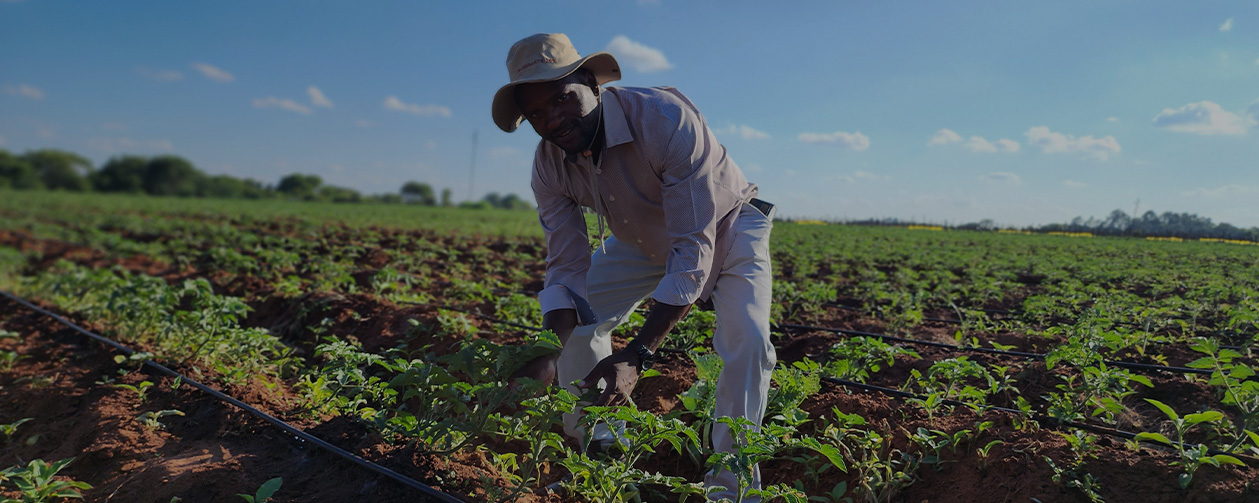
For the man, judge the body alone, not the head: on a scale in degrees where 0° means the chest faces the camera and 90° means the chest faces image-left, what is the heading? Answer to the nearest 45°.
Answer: approximately 45°

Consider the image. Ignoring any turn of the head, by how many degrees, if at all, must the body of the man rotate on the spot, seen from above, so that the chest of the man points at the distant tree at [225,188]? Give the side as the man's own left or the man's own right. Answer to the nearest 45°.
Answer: approximately 90° to the man's own right

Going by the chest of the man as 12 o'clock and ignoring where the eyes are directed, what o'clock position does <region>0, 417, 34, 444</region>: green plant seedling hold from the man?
The green plant seedling is roughly at 2 o'clock from the man.

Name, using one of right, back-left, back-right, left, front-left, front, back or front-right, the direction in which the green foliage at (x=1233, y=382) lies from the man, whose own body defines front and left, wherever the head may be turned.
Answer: back-left

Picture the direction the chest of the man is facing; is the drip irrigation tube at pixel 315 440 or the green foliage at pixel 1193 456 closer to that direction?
the drip irrigation tube

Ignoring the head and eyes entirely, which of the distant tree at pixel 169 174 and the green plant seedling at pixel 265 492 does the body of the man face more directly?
the green plant seedling

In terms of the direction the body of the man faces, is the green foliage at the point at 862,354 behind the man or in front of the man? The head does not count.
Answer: behind

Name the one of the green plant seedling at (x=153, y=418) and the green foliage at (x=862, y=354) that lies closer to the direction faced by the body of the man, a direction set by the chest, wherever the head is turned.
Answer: the green plant seedling
